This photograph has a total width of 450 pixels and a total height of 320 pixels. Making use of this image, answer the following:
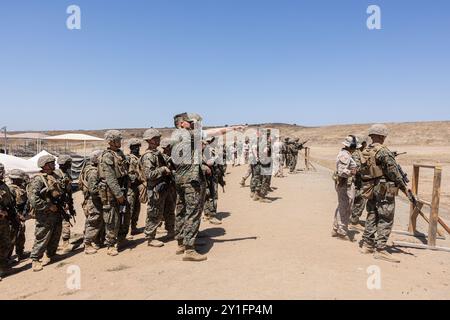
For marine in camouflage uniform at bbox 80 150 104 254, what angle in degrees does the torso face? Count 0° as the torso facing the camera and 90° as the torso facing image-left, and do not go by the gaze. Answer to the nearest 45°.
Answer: approximately 270°

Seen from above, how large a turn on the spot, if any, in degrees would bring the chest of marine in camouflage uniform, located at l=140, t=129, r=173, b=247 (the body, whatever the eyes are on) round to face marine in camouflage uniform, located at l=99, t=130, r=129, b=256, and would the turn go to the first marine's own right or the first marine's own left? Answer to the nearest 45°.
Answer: approximately 180°

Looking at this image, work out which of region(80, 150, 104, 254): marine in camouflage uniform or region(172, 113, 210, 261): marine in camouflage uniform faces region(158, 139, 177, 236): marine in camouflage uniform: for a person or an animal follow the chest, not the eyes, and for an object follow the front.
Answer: region(80, 150, 104, 254): marine in camouflage uniform

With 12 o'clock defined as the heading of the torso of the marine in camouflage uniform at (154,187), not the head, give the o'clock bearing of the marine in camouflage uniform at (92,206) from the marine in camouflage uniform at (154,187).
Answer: the marine in camouflage uniform at (92,206) is roughly at 6 o'clock from the marine in camouflage uniform at (154,187).

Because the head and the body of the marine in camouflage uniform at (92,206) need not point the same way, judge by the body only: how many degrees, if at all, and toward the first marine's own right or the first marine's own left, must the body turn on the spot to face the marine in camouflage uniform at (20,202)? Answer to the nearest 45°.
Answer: approximately 135° to the first marine's own left

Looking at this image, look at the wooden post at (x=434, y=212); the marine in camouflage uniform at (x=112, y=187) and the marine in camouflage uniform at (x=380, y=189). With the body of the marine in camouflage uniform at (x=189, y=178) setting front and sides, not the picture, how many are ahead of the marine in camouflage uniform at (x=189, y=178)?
2

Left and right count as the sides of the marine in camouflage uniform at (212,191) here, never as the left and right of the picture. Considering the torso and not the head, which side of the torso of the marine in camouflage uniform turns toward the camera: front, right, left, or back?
right

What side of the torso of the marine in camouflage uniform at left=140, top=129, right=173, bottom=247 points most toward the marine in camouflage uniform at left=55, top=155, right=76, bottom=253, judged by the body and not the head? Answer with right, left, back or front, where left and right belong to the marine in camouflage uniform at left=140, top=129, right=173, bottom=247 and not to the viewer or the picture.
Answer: back

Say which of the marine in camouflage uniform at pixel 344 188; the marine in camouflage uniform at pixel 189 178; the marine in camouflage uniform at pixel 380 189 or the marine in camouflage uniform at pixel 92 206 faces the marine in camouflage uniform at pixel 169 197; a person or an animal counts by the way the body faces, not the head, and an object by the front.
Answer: the marine in camouflage uniform at pixel 92 206

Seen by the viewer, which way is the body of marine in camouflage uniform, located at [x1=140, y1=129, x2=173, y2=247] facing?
to the viewer's right

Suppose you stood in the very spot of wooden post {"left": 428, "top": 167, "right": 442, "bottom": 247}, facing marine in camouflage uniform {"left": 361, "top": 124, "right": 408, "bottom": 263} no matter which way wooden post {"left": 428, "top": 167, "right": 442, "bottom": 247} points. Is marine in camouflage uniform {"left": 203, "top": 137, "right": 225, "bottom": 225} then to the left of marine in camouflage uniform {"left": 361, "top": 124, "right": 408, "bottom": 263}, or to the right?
right
